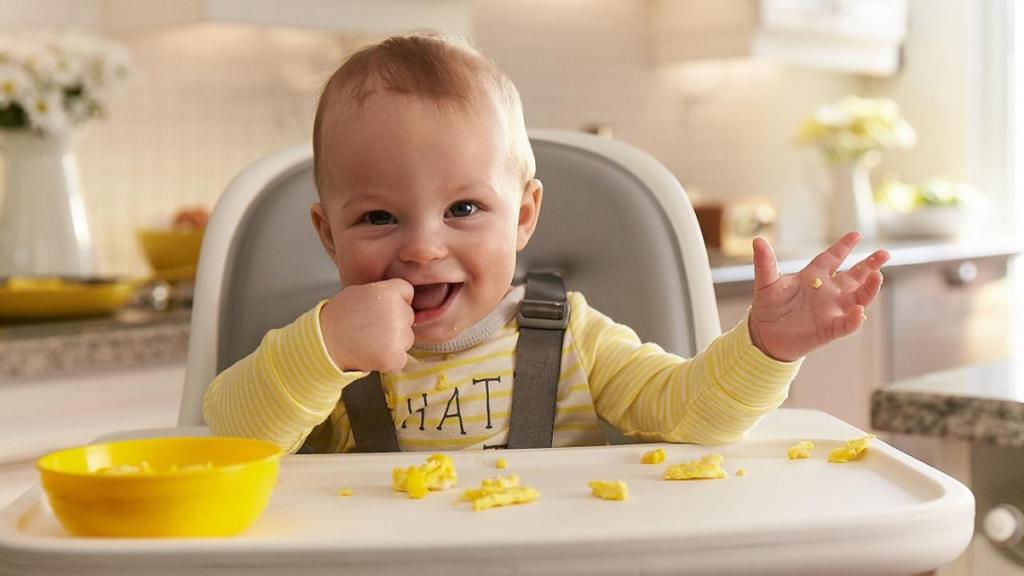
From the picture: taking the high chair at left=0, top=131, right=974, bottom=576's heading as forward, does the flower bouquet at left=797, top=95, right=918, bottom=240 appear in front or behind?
behind

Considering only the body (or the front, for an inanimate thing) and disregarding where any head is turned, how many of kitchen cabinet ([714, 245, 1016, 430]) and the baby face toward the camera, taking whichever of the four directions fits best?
2

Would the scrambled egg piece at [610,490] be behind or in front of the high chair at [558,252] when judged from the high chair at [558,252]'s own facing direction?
in front

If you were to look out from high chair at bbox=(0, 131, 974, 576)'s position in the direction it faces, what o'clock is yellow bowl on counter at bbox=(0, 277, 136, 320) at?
The yellow bowl on counter is roughly at 5 o'clock from the high chair.

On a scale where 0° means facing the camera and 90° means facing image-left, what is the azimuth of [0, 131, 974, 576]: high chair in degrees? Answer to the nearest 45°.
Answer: approximately 0°
